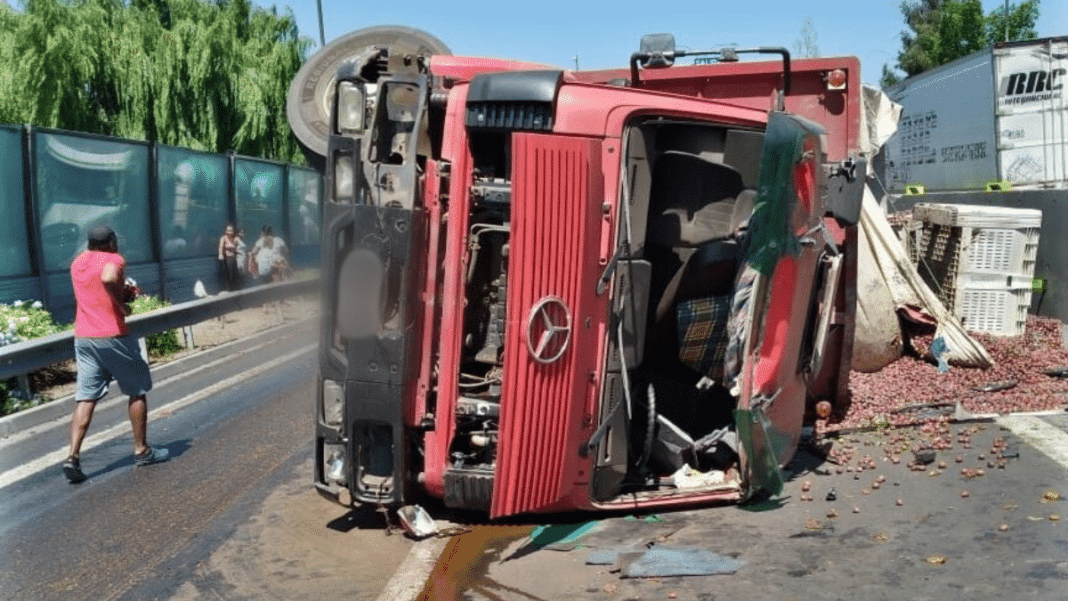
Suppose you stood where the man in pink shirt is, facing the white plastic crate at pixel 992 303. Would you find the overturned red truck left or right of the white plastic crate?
right

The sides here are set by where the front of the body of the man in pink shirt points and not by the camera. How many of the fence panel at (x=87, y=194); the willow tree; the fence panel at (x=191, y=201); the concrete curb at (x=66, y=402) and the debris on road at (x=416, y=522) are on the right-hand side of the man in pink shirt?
1

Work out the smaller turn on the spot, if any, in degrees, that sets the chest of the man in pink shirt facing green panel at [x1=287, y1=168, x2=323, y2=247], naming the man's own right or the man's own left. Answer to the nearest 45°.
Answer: approximately 45° to the man's own left

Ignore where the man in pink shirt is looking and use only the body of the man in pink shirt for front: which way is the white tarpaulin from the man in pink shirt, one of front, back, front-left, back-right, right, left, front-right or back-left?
front-right

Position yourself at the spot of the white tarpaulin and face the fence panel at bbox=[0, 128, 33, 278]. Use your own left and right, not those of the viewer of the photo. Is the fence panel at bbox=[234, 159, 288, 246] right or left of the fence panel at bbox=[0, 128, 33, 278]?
right

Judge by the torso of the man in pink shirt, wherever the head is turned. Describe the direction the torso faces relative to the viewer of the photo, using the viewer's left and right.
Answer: facing away from the viewer and to the right of the viewer

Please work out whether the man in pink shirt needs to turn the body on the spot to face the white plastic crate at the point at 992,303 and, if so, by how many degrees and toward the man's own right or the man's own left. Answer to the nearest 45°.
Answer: approximately 45° to the man's own right

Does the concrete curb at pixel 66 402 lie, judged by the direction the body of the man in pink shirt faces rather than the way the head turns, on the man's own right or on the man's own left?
on the man's own left

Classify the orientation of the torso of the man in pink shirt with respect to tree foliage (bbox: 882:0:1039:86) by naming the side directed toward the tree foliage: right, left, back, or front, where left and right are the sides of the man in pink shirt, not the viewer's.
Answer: front

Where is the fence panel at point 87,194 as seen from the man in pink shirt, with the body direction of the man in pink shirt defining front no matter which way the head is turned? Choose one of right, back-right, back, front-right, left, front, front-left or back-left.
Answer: front-left

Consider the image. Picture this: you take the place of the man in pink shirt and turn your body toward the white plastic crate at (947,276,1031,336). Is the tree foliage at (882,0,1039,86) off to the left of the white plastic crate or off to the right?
left
